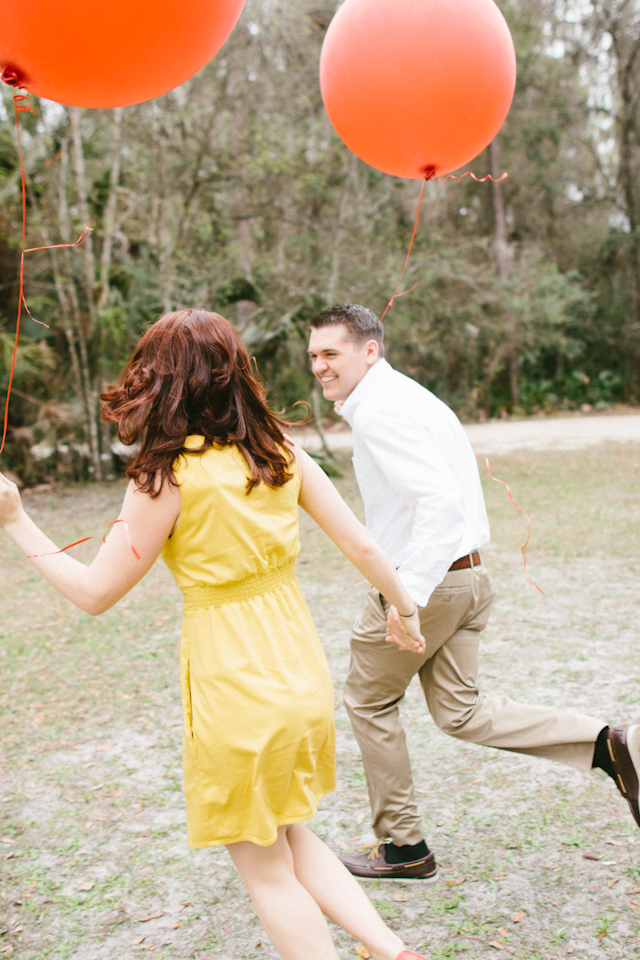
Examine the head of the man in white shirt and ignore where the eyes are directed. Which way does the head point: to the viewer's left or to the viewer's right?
to the viewer's left

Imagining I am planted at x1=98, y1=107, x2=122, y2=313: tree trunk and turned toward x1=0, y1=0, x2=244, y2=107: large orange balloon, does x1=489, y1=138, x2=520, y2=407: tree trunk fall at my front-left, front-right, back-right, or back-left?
back-left

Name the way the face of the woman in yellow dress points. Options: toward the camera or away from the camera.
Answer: away from the camera

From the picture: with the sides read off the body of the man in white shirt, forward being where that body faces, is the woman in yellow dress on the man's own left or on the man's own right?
on the man's own left

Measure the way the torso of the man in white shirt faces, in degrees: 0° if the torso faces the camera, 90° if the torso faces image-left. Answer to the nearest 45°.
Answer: approximately 90°

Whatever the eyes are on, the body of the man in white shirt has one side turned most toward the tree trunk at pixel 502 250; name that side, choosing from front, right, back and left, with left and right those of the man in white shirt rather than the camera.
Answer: right
